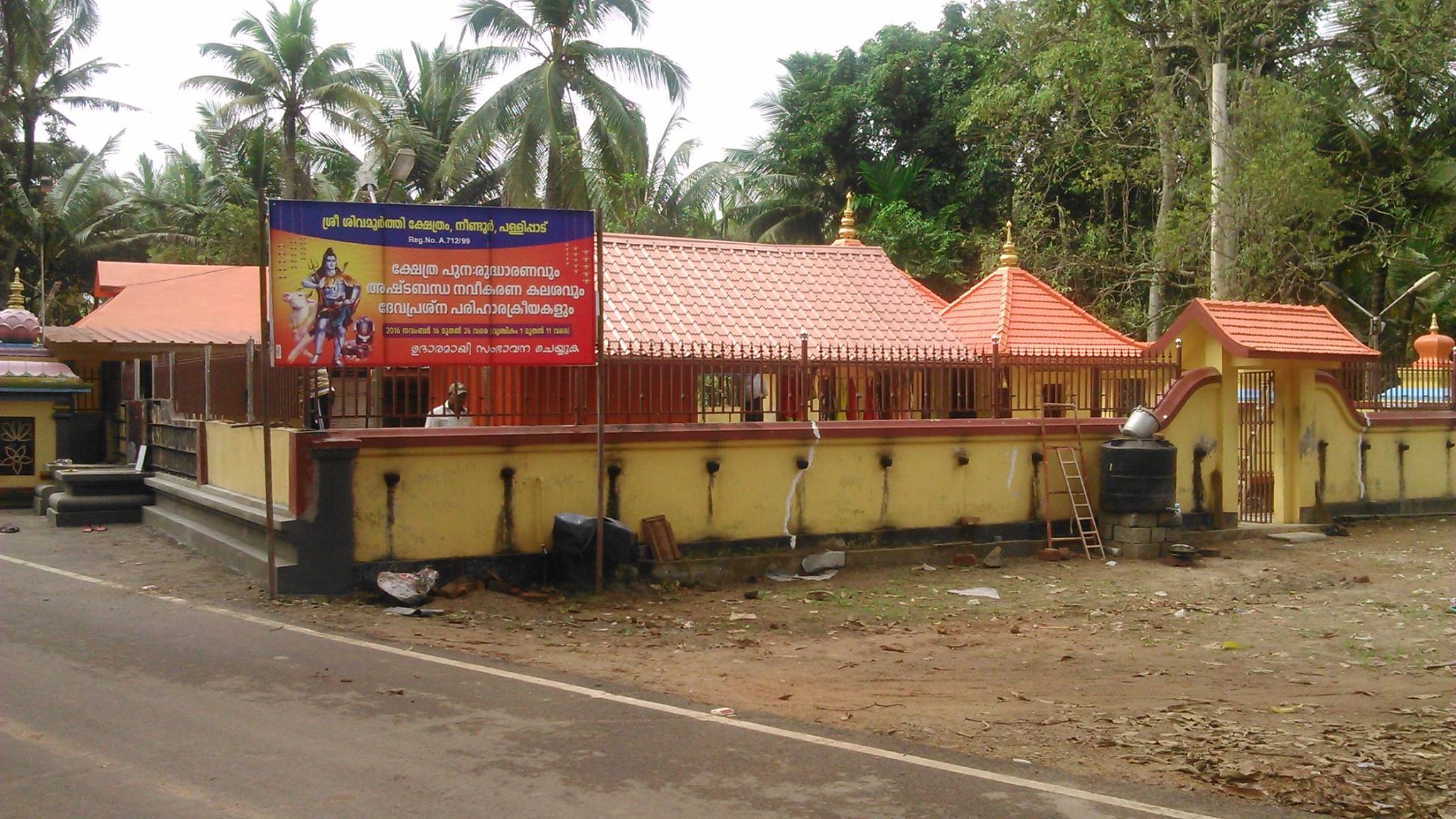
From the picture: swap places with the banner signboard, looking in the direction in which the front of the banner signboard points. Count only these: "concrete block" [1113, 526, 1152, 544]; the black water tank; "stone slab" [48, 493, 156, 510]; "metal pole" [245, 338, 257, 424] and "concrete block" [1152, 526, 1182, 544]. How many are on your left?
3

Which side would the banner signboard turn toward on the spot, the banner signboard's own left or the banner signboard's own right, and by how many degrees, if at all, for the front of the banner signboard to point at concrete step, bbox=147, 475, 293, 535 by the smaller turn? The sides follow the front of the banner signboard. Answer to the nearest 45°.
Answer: approximately 135° to the banner signboard's own right

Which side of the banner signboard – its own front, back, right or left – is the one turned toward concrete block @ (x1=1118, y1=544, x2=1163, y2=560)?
left

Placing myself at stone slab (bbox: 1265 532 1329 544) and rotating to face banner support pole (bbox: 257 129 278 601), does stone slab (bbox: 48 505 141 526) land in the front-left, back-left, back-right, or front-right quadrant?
front-right

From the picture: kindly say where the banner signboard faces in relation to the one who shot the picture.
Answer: facing the viewer

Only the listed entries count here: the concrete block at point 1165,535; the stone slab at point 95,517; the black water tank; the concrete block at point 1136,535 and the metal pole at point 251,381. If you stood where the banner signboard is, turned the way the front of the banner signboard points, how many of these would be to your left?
3

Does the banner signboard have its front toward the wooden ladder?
no

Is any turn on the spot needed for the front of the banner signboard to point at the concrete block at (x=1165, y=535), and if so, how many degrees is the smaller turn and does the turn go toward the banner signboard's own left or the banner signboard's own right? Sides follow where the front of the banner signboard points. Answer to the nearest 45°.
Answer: approximately 90° to the banner signboard's own left

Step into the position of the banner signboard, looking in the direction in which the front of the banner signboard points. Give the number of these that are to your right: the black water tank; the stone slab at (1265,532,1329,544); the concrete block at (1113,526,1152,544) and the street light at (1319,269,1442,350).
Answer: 0

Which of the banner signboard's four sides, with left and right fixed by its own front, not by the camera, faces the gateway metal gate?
left

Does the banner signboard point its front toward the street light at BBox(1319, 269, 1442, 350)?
no

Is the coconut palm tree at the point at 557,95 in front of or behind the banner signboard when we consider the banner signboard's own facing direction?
behind

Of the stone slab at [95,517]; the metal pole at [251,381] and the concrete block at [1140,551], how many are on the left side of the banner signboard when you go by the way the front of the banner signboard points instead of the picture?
1

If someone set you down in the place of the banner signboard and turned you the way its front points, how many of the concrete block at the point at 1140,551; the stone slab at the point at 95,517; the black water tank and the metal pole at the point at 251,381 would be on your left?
2

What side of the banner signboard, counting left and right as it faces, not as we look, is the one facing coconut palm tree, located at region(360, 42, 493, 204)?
back

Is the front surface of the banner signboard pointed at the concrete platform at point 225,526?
no

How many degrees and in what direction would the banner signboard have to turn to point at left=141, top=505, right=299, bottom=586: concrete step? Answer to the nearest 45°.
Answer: approximately 135° to its right

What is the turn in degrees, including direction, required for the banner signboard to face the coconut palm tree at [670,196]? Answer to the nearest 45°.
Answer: approximately 180°

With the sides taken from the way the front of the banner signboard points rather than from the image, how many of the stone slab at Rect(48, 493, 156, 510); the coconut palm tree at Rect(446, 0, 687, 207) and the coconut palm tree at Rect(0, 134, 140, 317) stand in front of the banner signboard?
0
